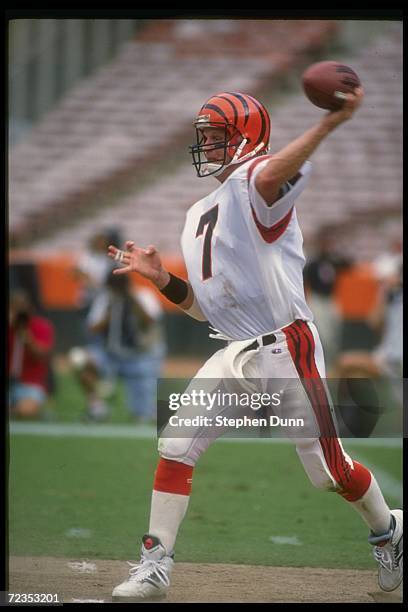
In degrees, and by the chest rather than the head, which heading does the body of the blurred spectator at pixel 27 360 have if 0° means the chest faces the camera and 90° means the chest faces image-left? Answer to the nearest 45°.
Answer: approximately 45°

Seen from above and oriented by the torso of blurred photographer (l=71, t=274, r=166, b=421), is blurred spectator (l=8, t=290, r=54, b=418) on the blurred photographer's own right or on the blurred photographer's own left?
on the blurred photographer's own right

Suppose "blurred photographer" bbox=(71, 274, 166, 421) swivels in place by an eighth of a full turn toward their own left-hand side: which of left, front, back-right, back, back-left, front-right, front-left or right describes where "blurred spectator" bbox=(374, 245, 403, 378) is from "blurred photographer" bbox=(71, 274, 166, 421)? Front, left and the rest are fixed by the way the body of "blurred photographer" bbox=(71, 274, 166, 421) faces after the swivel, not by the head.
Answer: front-left

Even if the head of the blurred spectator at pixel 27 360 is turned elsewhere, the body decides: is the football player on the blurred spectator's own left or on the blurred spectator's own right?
on the blurred spectator's own left

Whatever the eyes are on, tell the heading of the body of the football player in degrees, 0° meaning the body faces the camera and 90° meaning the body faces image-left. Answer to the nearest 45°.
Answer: approximately 45°

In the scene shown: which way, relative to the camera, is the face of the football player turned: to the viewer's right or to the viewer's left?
to the viewer's left

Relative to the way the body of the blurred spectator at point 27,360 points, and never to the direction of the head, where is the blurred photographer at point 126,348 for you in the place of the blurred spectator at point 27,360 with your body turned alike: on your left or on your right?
on your left

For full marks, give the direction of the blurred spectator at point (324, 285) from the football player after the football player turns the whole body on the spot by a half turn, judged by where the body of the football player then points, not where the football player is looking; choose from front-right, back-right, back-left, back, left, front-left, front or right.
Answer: front-left

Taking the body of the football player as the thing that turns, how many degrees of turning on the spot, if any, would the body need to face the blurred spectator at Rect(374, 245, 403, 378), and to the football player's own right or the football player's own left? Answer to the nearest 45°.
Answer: approximately 135° to the football player's own right
